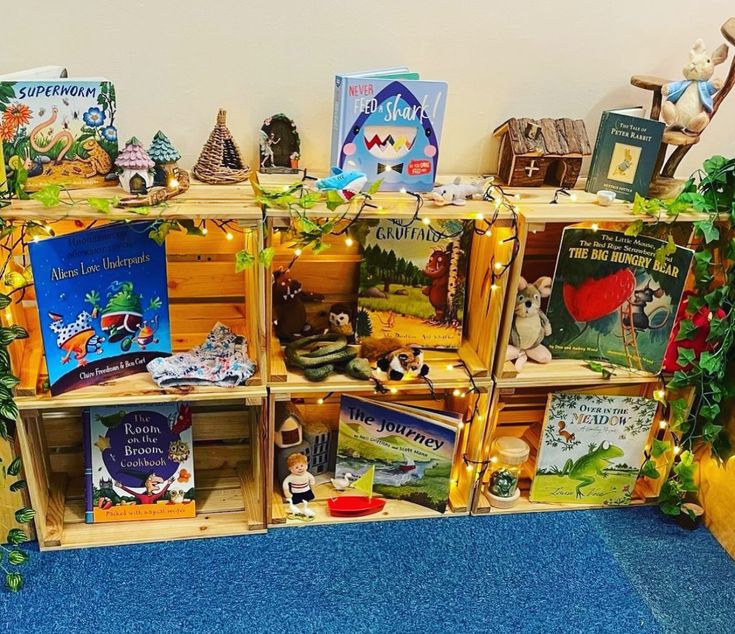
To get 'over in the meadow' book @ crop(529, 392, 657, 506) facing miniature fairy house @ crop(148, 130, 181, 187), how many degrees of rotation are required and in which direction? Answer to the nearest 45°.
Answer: approximately 45° to its right

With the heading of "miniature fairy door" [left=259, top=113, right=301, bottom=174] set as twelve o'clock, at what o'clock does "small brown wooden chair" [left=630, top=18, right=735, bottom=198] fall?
The small brown wooden chair is roughly at 9 o'clock from the miniature fairy door.

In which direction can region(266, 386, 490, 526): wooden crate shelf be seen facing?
toward the camera

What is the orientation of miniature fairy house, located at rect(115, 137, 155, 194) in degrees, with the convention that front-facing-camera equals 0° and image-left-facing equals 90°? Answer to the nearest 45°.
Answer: approximately 0°

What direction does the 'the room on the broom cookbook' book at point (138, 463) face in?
toward the camera

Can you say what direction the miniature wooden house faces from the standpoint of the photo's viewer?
facing the viewer

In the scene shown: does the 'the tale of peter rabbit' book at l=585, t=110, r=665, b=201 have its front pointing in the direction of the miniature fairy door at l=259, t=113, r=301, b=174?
no
